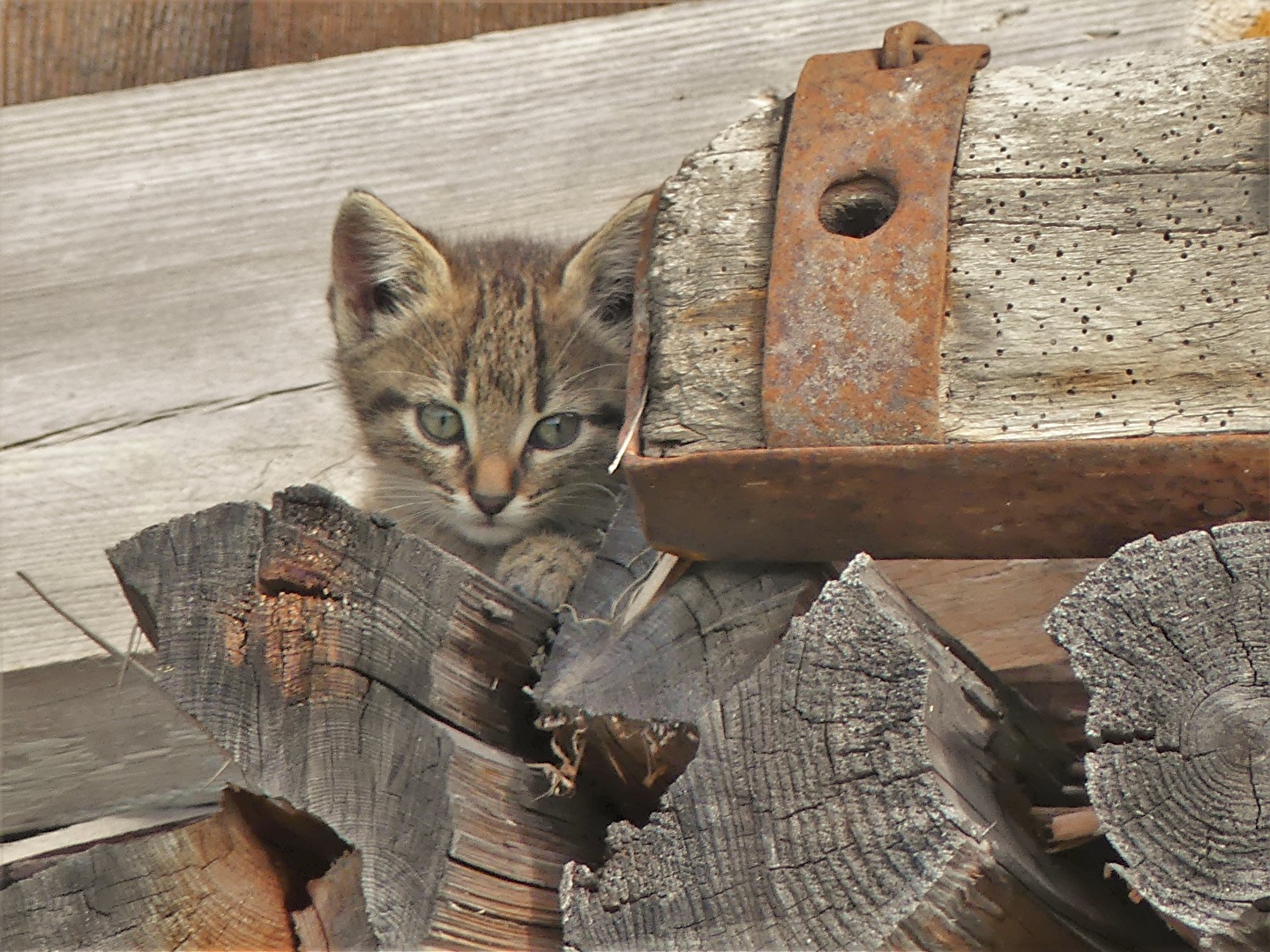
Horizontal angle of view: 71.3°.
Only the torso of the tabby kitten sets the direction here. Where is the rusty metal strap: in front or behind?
in front

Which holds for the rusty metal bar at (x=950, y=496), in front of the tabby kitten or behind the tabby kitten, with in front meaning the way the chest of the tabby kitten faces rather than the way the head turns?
in front

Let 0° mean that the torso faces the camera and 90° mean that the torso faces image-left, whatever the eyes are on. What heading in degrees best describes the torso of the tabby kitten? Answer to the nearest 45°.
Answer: approximately 0°

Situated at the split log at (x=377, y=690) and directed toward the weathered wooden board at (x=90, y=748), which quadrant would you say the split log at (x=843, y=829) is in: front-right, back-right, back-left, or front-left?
back-right
